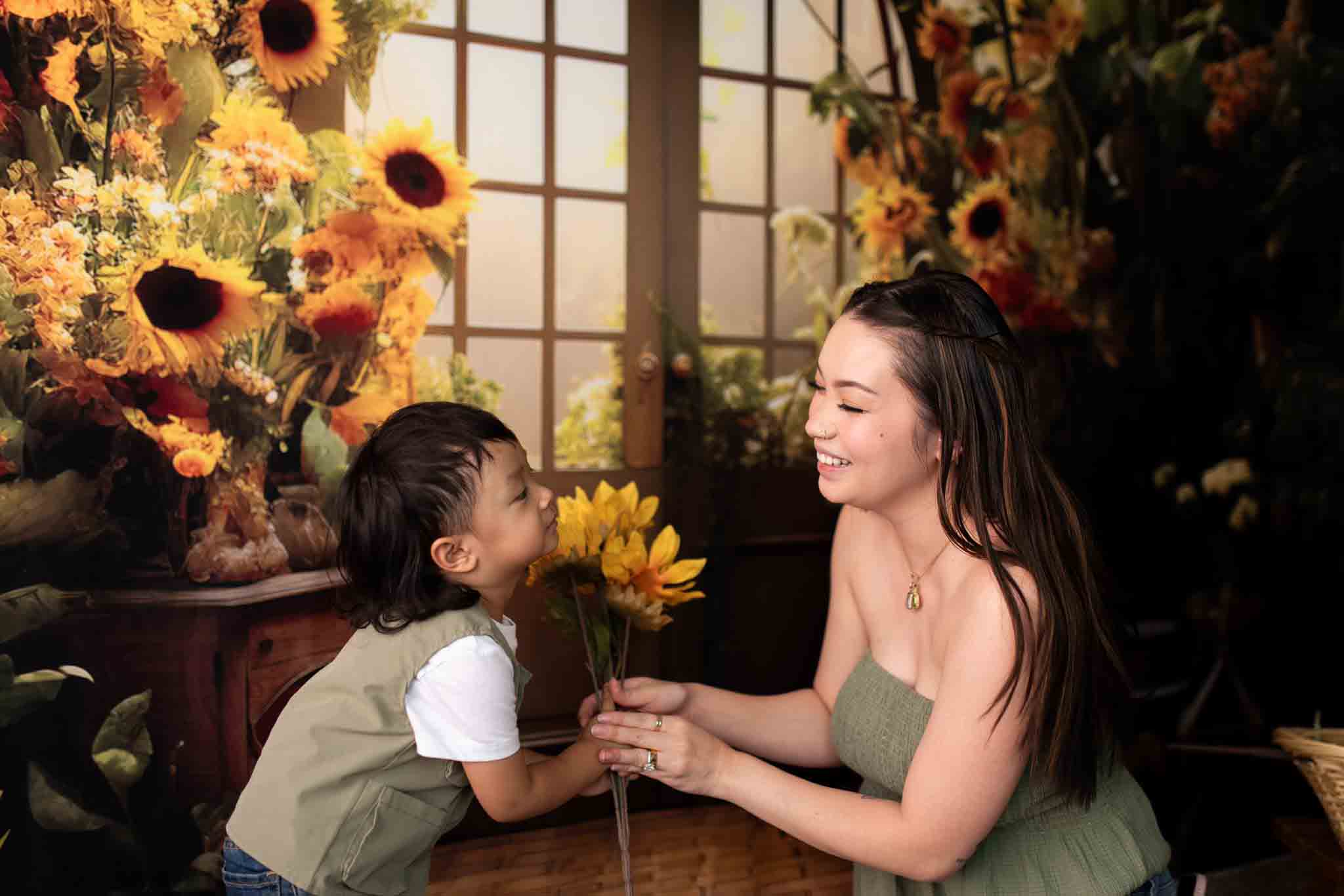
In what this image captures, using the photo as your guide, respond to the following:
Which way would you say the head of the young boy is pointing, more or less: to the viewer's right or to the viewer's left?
to the viewer's right

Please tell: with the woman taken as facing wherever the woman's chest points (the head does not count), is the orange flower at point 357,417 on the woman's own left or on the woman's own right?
on the woman's own right

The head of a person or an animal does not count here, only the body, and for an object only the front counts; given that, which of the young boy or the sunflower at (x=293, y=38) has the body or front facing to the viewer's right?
the young boy

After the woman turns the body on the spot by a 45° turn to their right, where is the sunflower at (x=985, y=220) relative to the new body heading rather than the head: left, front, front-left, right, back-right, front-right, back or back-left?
right

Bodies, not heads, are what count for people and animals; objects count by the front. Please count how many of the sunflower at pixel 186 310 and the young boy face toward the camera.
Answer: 1

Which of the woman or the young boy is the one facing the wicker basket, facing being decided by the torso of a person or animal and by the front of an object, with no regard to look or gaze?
the young boy

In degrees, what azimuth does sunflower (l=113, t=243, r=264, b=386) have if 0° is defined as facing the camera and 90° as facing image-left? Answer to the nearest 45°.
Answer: approximately 0°

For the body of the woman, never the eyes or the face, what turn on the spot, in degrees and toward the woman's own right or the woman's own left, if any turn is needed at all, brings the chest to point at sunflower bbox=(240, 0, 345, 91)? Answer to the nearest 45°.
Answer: approximately 90° to the woman's own right

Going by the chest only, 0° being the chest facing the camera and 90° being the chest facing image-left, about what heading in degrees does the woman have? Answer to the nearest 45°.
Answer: approximately 45°

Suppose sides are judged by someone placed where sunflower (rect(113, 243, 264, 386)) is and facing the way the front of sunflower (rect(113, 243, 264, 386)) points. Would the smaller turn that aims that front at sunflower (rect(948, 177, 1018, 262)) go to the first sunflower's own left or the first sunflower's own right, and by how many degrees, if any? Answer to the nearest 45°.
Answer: approximately 90° to the first sunflower's own left

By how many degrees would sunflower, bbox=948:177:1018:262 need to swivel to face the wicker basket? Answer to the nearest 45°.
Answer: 0° — it already faces it

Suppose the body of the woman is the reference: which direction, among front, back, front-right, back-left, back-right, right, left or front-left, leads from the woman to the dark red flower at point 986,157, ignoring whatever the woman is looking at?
back-right

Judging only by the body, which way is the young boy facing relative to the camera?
to the viewer's right

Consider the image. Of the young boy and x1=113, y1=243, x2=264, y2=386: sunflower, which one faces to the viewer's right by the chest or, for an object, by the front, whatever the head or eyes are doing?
the young boy

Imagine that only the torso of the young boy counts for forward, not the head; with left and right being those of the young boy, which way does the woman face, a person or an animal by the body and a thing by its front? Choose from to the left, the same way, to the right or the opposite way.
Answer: the opposite way

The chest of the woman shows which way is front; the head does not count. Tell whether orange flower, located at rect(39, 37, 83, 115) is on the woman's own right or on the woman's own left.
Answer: on the woman's own right
